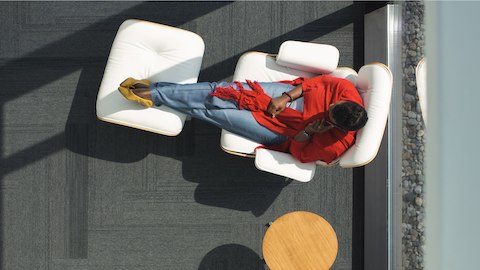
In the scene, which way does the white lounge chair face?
to the viewer's left

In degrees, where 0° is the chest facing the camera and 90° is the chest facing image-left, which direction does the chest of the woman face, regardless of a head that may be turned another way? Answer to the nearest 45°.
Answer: approximately 90°
